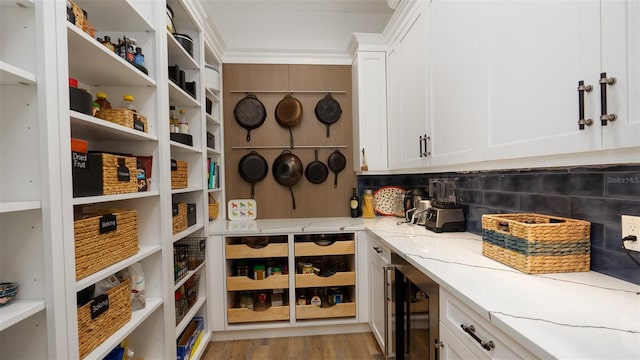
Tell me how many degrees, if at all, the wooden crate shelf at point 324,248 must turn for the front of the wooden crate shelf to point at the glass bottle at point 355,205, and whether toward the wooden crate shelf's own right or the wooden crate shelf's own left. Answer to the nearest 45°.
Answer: approximately 135° to the wooden crate shelf's own left

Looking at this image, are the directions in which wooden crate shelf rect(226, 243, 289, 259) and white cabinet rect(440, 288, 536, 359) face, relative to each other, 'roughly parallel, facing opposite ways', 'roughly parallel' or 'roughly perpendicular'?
roughly perpendicular

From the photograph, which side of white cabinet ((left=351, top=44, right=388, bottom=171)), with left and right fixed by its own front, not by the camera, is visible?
front

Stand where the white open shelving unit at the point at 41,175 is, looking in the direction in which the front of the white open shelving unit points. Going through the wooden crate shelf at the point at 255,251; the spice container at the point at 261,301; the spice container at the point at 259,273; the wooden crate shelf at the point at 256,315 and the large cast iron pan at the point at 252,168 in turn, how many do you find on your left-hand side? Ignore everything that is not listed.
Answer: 5

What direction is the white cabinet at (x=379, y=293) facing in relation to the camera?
to the viewer's left

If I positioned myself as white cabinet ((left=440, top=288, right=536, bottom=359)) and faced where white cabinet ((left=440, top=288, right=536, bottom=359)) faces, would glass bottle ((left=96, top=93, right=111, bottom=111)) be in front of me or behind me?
in front

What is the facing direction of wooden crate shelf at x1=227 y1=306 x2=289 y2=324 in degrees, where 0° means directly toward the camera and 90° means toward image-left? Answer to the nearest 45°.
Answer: approximately 0°

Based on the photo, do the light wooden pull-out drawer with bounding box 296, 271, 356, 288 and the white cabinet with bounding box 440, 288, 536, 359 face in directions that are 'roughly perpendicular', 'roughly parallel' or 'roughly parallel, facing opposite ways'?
roughly perpendicular

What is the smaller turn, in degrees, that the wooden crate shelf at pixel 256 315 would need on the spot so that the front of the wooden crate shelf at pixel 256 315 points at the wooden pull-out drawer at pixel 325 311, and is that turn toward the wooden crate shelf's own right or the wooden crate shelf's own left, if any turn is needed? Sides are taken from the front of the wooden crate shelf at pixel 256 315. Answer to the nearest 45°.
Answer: approximately 90° to the wooden crate shelf's own left
